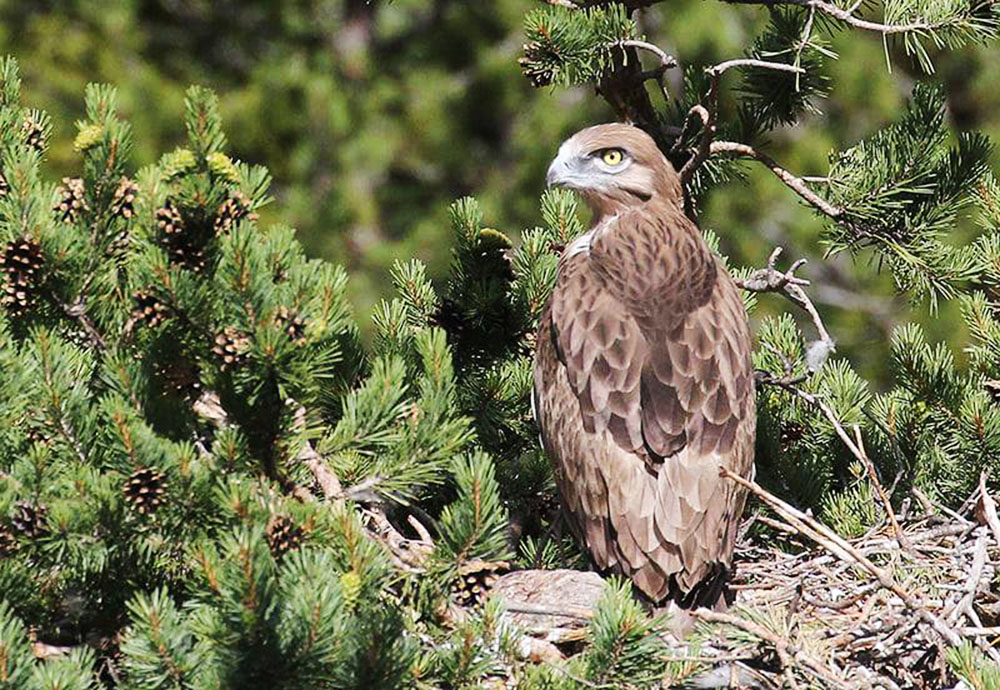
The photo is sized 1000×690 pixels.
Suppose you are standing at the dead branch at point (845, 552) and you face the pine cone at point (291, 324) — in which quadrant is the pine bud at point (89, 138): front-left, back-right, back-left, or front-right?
front-right

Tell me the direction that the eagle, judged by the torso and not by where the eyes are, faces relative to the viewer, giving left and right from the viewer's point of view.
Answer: facing away from the viewer and to the left of the viewer

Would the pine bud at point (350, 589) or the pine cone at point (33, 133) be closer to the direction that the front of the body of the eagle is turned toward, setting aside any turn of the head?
the pine cone

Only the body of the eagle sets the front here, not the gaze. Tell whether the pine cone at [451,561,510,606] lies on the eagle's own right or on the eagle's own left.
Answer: on the eagle's own left

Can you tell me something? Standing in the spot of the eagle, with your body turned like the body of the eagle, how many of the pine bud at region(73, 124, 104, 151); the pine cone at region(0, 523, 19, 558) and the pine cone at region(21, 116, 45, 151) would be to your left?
3

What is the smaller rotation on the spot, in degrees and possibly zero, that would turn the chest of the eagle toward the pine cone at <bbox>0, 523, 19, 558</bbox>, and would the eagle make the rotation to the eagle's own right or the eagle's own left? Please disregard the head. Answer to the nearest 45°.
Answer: approximately 90° to the eagle's own left

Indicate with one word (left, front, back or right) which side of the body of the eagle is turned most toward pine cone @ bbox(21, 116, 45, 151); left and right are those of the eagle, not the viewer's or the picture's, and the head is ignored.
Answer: left
